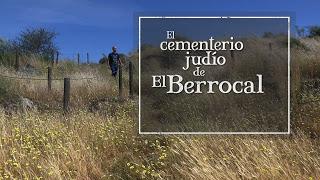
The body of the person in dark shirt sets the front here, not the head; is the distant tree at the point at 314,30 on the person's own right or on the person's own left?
on the person's own left

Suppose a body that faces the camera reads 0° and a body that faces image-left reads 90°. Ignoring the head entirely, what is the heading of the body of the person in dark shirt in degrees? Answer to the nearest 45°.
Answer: approximately 0°
